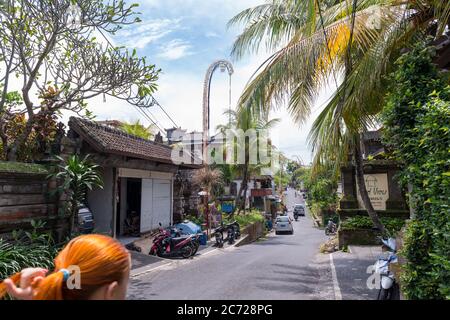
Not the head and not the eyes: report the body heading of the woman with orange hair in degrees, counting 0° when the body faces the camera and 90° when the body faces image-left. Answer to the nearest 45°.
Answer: approximately 225°

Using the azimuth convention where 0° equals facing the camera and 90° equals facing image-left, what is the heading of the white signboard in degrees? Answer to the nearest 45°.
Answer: approximately 0°

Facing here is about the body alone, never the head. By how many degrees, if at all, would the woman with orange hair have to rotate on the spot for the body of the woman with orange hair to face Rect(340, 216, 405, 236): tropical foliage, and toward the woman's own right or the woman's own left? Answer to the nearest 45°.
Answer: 0° — they already face it

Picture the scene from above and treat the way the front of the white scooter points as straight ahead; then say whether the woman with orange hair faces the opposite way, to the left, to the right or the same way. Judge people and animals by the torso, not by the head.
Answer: the opposite way

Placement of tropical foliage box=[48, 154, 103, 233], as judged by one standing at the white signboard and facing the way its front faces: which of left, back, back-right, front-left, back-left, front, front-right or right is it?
front-right

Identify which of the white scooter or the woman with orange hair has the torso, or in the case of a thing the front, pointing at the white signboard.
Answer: the woman with orange hair

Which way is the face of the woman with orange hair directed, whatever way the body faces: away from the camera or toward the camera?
away from the camera
